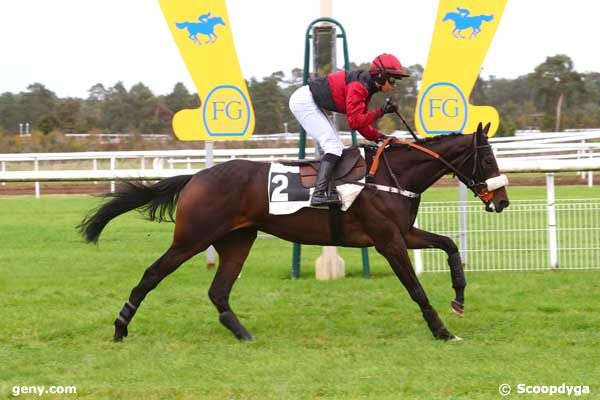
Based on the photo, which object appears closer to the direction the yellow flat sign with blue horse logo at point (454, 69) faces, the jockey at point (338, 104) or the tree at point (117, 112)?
the jockey

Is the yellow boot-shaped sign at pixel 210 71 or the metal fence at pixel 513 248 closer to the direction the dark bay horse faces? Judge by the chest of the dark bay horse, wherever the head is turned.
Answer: the metal fence

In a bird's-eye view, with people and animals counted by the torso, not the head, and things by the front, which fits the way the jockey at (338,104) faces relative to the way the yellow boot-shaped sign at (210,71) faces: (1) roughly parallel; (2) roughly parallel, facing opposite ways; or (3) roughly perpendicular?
roughly perpendicular

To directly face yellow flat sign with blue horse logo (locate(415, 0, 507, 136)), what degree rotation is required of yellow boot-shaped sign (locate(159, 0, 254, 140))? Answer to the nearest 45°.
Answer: approximately 90° to its left

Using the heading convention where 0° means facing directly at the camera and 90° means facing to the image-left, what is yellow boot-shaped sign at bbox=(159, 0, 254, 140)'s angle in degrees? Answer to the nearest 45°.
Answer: approximately 0°

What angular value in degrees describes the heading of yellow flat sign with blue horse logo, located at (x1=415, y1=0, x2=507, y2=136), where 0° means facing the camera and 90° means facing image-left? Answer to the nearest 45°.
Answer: approximately 0°

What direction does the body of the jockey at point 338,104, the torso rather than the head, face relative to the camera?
to the viewer's right

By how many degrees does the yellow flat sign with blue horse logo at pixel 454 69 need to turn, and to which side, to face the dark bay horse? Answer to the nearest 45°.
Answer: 0° — it already faces it

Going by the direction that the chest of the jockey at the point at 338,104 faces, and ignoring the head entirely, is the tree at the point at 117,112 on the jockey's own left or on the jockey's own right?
on the jockey's own left

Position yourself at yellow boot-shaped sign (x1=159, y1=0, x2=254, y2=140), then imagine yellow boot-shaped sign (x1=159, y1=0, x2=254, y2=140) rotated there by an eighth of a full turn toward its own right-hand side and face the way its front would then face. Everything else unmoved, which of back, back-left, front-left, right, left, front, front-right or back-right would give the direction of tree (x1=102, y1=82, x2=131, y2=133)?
back-right

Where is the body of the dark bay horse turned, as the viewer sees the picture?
to the viewer's right

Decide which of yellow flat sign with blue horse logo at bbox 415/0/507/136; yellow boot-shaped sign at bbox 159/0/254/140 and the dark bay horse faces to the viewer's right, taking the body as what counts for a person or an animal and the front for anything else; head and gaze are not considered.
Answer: the dark bay horse
